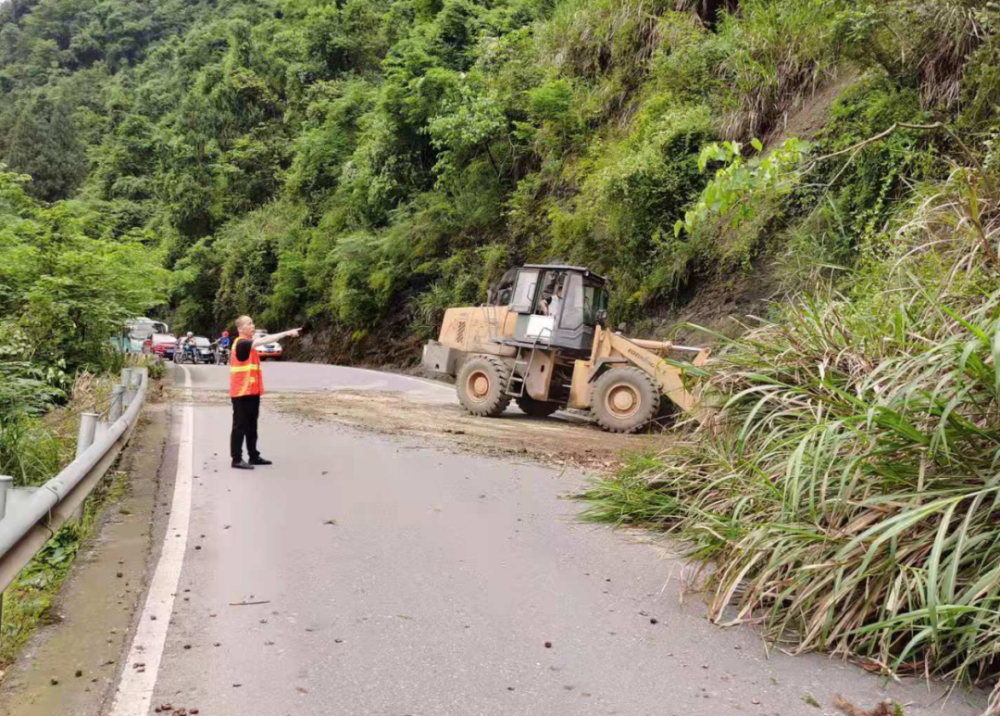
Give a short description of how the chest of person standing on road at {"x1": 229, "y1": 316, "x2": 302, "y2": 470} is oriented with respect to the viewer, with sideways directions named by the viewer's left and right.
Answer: facing to the right of the viewer

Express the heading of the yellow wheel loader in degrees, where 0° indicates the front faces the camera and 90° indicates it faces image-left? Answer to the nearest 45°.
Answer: approximately 315°

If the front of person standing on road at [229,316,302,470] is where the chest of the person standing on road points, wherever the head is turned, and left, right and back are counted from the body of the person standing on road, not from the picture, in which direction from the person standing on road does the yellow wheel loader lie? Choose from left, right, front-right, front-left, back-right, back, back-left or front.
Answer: front-left

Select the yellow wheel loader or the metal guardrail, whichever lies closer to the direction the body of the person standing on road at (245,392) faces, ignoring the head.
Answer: the yellow wheel loader
